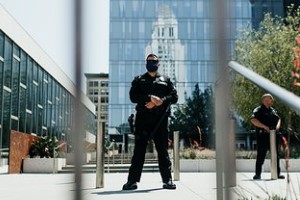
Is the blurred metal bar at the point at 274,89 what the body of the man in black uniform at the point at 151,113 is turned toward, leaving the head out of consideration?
yes

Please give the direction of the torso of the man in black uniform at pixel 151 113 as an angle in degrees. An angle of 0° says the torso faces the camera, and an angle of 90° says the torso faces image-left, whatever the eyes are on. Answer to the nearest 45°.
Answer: approximately 0°

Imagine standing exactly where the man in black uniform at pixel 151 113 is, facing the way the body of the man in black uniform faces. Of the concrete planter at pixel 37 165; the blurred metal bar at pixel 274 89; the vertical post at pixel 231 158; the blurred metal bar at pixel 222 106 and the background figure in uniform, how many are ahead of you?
3

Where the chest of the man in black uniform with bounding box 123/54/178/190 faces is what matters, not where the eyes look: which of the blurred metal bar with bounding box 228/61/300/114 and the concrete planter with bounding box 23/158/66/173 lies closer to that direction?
the blurred metal bar

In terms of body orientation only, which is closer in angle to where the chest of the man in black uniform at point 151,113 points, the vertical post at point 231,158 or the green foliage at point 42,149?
the vertical post

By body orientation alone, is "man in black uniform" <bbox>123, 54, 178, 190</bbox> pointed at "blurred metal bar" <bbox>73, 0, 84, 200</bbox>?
yes

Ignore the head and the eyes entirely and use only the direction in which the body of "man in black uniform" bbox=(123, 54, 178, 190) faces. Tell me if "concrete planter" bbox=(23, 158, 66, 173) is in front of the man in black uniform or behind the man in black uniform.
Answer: behind

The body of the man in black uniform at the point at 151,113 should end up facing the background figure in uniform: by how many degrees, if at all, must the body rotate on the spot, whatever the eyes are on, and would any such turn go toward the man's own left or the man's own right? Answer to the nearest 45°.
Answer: approximately 135° to the man's own left

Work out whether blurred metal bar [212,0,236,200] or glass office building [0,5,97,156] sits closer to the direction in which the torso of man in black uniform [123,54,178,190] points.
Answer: the blurred metal bar

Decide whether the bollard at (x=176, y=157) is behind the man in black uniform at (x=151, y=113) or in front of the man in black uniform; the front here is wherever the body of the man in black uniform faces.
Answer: behind
